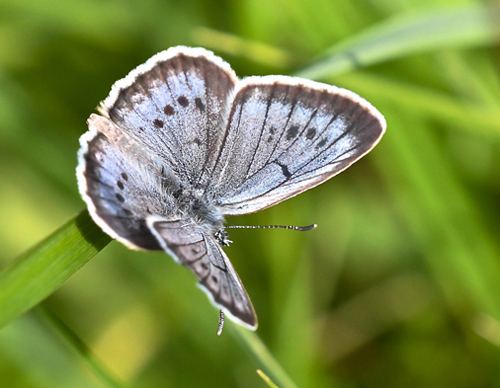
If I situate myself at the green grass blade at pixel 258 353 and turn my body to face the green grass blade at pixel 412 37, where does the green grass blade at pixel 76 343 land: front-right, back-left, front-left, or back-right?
back-left

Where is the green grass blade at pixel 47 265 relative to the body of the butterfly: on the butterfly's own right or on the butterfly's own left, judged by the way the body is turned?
on the butterfly's own right

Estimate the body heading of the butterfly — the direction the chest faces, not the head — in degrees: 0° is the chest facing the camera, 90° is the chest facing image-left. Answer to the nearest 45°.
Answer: approximately 315°
